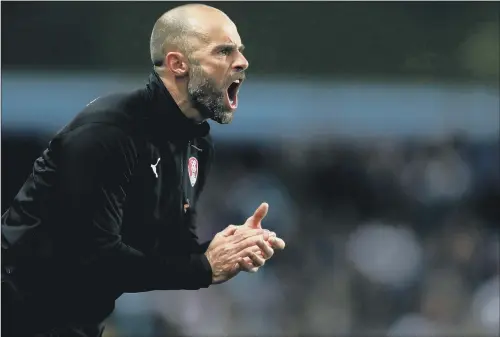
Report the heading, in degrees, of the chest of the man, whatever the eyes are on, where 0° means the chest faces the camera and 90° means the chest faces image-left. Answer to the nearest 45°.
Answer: approximately 315°
